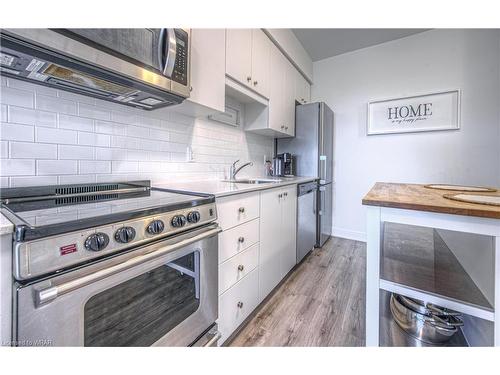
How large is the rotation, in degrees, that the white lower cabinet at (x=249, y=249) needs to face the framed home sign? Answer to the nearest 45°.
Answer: approximately 90° to its left

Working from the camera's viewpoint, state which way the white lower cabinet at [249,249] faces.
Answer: facing the viewer and to the right of the viewer

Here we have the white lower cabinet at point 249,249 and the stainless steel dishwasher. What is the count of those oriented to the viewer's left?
0

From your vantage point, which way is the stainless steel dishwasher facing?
to the viewer's right

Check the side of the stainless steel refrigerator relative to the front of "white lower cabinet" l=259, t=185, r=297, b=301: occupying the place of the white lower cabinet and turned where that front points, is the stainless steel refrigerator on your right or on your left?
on your left

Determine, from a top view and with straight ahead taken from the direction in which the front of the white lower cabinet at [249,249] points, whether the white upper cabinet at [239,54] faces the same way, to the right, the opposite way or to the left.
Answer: the same way

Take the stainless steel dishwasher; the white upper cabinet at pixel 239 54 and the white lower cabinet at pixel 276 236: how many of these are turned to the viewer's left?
0

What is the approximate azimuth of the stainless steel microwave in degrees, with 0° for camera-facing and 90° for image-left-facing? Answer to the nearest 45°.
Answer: approximately 315°

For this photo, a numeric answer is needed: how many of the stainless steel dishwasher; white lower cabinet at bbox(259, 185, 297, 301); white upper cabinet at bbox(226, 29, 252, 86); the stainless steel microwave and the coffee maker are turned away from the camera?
0

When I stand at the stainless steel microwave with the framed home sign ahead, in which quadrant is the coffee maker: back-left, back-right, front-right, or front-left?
front-left

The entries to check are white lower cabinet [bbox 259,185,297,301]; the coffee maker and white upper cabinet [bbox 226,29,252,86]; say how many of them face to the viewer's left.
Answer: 0

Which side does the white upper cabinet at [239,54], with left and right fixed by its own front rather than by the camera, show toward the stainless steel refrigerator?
left

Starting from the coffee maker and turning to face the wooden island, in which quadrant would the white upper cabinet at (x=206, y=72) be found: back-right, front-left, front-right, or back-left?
front-right

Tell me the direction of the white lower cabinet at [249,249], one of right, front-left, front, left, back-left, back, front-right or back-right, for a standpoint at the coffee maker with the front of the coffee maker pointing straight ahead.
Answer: front-right

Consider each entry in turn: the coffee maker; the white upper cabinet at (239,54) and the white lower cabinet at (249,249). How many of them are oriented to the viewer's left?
0

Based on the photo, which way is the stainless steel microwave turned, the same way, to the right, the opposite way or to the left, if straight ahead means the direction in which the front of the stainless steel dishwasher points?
the same way

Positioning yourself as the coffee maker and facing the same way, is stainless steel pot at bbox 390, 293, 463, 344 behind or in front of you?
in front

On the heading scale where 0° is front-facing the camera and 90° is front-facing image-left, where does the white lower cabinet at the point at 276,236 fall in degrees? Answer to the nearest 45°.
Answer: approximately 315°

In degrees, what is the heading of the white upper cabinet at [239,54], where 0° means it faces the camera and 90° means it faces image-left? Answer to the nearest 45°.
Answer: approximately 315°

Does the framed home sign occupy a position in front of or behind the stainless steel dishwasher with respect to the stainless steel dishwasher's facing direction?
in front

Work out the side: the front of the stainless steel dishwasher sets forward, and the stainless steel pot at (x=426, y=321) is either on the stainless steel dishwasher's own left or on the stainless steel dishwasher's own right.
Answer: on the stainless steel dishwasher's own right
